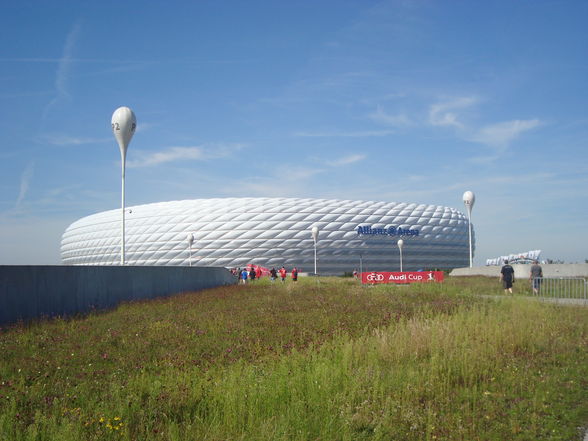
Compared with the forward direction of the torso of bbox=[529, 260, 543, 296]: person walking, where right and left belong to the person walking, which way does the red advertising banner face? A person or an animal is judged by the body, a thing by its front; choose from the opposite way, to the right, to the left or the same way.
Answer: the opposite way

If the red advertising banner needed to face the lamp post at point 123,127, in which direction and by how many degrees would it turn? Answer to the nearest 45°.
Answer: approximately 45° to its right

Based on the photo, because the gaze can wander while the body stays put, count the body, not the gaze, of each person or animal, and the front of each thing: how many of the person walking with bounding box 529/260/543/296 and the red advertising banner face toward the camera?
1

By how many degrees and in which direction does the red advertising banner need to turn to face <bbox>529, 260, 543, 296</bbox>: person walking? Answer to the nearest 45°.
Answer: approximately 45° to its left

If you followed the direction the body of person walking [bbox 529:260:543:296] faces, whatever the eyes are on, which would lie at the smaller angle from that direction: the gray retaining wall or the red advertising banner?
the red advertising banner

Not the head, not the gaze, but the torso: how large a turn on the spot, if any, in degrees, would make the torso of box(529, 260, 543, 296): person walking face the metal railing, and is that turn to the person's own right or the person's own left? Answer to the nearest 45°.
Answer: approximately 135° to the person's own right

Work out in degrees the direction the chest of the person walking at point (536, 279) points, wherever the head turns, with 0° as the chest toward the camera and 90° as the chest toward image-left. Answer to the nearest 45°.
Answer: approximately 180°

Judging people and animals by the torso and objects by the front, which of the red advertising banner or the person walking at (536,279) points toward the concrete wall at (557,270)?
the person walking

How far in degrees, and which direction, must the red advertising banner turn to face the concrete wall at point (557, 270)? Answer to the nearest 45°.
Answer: approximately 135° to its left

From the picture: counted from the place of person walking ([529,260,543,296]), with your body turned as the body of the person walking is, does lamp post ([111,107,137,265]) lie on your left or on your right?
on your left
